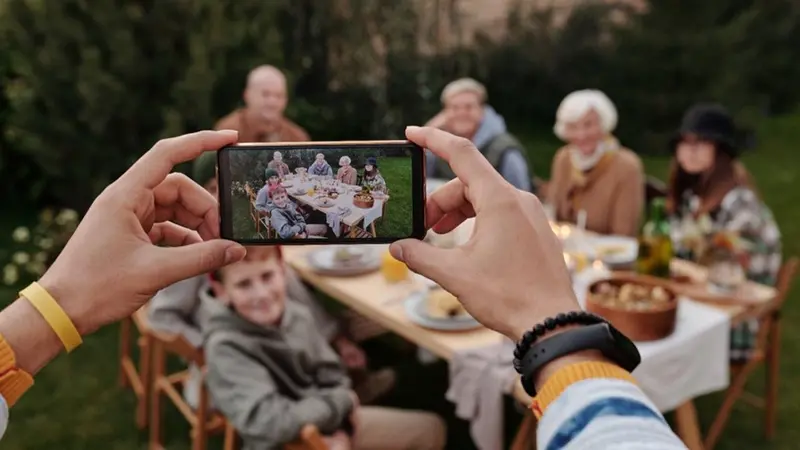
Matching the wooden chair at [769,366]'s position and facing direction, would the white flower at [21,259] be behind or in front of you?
in front

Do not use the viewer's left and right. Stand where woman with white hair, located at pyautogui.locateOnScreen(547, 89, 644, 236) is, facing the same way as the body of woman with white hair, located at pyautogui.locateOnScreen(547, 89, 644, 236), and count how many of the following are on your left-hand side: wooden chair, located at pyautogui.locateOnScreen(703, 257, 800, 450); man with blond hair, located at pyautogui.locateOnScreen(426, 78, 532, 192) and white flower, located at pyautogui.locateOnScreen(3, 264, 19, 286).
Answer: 1

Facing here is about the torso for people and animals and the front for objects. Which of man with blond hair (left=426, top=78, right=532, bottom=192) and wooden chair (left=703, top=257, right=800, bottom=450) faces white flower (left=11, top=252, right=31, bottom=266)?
the wooden chair

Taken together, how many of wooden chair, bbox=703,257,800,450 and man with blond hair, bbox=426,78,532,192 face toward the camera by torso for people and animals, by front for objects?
1

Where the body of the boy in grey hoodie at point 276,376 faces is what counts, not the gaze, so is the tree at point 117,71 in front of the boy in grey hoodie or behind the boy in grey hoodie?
behind

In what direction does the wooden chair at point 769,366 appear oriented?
to the viewer's left

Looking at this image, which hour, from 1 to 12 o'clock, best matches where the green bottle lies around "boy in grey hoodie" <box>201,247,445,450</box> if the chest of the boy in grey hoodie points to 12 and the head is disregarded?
The green bottle is roughly at 10 o'clock from the boy in grey hoodie.

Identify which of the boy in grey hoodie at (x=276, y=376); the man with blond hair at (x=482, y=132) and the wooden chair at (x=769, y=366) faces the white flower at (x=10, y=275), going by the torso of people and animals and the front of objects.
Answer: the wooden chair

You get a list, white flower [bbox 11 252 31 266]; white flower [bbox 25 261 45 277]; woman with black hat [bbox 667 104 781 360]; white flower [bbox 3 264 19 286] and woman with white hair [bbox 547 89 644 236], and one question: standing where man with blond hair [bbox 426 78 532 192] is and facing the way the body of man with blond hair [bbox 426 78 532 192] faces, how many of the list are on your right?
3

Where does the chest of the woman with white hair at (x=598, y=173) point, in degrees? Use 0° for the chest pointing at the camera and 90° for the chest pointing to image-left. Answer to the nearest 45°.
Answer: approximately 45°

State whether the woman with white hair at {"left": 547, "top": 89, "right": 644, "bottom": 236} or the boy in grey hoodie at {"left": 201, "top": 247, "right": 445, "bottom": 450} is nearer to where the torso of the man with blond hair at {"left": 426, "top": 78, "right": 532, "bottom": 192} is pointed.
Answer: the boy in grey hoodie

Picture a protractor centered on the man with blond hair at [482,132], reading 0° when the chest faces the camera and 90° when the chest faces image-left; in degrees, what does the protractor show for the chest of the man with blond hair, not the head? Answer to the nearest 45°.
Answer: approximately 0°

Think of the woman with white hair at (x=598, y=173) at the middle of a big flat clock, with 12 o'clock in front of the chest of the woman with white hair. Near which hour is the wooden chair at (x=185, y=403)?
The wooden chair is roughly at 12 o'clock from the woman with white hair.

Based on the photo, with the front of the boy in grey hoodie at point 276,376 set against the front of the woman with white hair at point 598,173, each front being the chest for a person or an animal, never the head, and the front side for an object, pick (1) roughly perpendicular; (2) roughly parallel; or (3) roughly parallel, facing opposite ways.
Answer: roughly perpendicular
